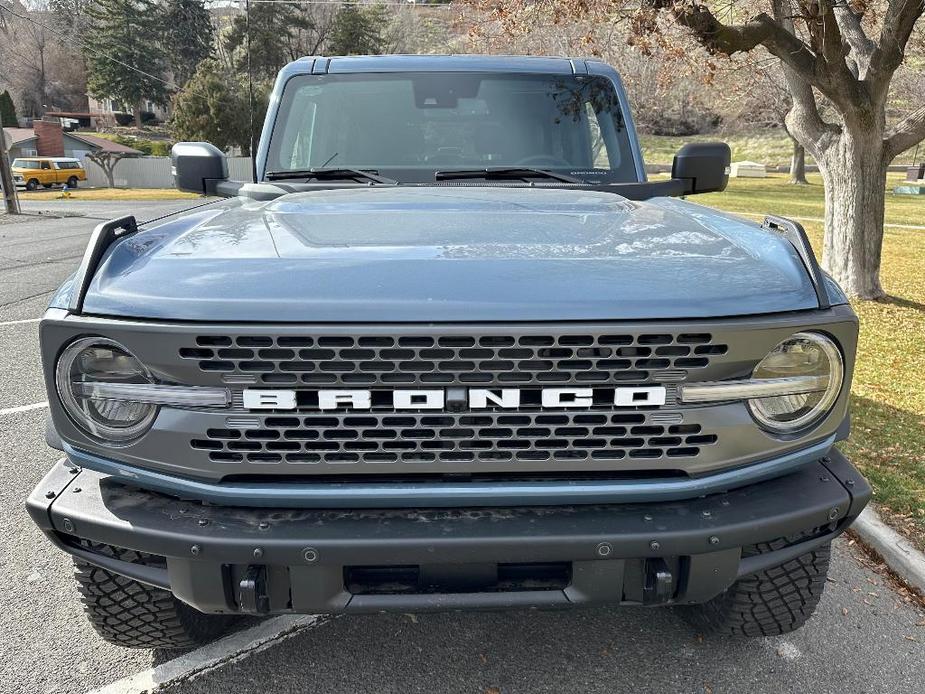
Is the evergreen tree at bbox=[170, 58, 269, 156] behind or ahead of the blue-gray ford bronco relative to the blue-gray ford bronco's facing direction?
behind

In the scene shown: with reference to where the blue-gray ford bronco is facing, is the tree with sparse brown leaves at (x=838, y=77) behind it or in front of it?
behind

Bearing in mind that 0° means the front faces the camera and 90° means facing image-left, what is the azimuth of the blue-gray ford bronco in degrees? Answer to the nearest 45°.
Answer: approximately 0°

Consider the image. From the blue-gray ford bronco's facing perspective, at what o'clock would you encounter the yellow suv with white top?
The yellow suv with white top is roughly at 5 o'clock from the blue-gray ford bronco.
